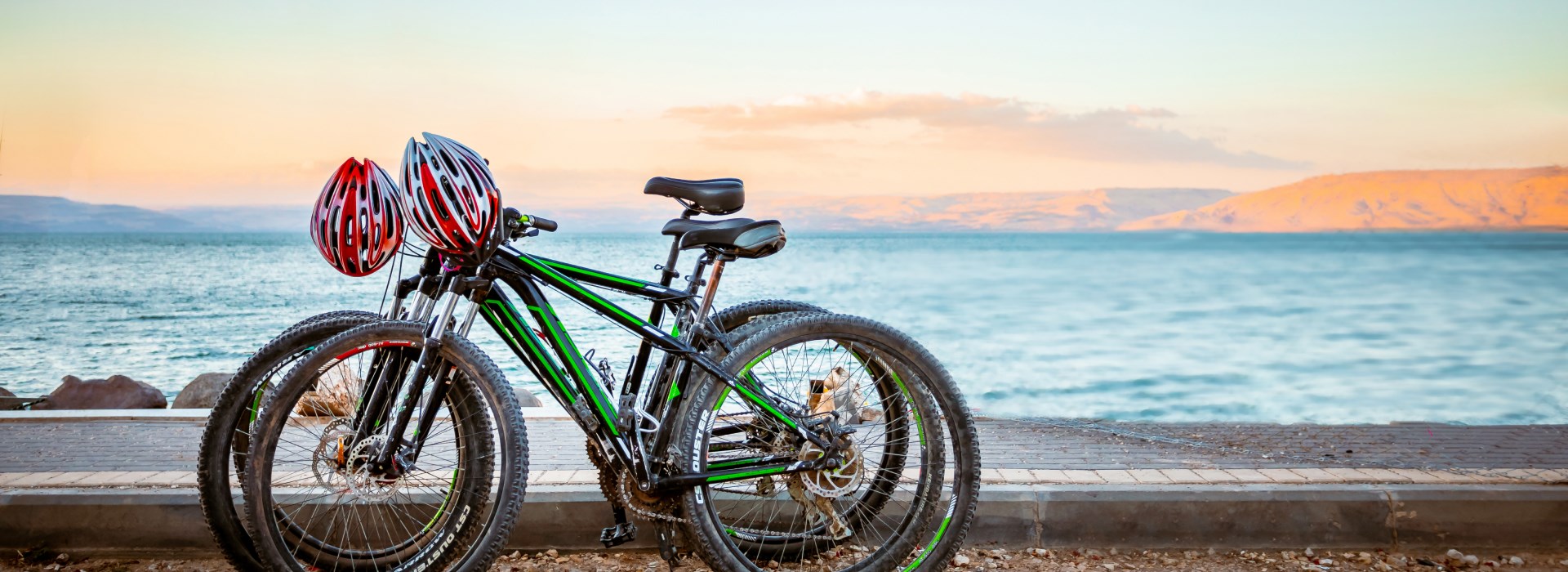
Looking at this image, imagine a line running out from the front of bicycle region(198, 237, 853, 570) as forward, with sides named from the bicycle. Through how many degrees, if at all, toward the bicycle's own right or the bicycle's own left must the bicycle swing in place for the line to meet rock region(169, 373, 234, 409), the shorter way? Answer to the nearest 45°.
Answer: approximately 90° to the bicycle's own right

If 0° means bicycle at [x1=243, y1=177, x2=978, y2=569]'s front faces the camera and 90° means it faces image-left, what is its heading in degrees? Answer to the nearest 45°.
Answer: approximately 90°

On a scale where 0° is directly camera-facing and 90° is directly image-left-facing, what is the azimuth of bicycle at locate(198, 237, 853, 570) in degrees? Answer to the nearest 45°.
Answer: approximately 90°

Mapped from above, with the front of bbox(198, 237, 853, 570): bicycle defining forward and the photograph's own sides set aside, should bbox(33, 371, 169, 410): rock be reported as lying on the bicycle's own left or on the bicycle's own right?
on the bicycle's own right

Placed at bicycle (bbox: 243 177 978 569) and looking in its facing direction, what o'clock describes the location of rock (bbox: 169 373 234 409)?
The rock is roughly at 2 o'clock from the bicycle.

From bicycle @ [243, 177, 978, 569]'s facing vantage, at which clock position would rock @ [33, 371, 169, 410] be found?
The rock is roughly at 2 o'clock from the bicycle.
